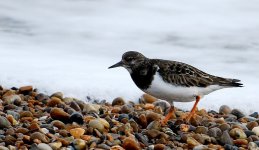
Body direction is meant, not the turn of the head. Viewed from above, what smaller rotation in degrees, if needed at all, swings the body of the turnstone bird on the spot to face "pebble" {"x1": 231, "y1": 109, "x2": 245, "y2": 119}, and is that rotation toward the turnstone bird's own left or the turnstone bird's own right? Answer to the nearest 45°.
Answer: approximately 135° to the turnstone bird's own right

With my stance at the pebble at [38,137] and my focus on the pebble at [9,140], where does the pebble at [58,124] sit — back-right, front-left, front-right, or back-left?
back-right

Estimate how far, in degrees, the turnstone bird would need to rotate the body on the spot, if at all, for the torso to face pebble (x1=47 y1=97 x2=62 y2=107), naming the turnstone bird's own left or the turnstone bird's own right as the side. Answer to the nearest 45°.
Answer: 0° — it already faces it

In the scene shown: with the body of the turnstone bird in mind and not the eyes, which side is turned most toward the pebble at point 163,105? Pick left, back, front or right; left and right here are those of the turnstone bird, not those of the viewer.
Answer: right

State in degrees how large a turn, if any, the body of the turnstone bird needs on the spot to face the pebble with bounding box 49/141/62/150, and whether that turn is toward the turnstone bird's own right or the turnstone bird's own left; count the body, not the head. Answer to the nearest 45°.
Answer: approximately 45° to the turnstone bird's own left

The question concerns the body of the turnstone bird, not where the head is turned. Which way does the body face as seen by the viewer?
to the viewer's left
